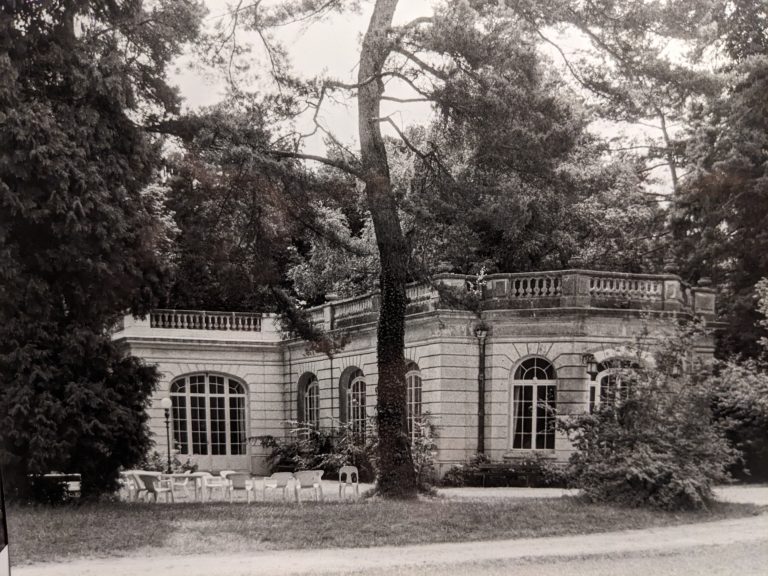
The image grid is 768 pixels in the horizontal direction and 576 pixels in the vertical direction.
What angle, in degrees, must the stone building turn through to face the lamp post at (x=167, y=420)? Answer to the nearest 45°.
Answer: approximately 90° to its right

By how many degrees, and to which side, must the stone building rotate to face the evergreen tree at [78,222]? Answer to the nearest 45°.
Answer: approximately 90° to its right

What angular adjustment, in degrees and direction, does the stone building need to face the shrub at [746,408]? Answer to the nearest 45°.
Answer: approximately 90° to its left

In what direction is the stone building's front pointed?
toward the camera

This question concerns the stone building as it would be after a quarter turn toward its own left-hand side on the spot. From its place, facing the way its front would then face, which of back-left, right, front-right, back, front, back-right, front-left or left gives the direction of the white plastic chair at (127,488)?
back

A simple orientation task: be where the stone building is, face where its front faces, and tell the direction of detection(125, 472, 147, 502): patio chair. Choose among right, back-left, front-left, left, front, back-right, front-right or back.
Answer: right

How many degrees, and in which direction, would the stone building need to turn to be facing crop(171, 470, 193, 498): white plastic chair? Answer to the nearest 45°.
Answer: approximately 90° to its right
